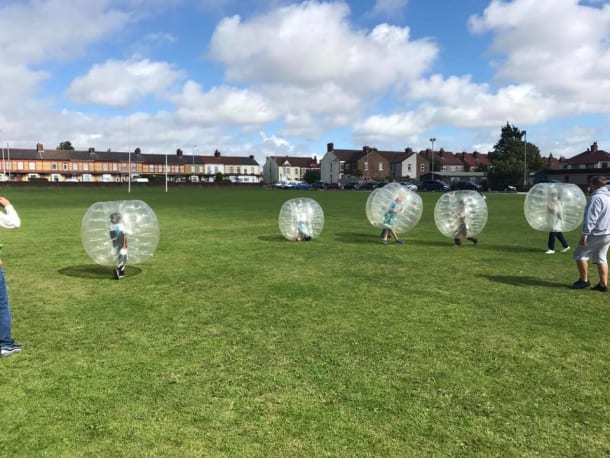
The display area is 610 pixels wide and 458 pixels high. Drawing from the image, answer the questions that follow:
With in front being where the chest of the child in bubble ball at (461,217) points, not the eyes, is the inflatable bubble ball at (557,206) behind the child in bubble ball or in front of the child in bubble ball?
behind

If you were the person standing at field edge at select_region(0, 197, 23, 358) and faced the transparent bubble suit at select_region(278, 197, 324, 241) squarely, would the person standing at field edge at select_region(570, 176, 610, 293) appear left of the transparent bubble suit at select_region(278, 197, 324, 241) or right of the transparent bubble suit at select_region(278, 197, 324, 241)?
right

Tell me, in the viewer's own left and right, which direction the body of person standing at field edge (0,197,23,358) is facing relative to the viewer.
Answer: facing to the right of the viewer

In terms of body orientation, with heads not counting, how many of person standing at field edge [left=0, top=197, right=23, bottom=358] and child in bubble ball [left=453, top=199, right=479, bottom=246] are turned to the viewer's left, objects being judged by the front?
1

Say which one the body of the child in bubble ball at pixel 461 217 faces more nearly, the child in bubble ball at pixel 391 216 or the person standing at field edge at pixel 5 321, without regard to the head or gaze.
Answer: the child in bubble ball

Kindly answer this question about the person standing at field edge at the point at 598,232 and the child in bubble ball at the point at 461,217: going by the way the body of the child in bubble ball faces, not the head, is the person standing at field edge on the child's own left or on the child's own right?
on the child's own left

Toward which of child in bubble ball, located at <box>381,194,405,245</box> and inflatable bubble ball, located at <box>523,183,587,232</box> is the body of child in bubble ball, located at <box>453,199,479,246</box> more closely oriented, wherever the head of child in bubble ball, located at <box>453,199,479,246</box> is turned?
the child in bubble ball

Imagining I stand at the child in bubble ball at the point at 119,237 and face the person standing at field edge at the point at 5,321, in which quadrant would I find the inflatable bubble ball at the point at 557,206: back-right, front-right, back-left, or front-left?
back-left

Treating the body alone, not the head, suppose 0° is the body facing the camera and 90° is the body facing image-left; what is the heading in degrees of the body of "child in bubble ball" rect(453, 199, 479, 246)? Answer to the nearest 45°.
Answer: approximately 90°
